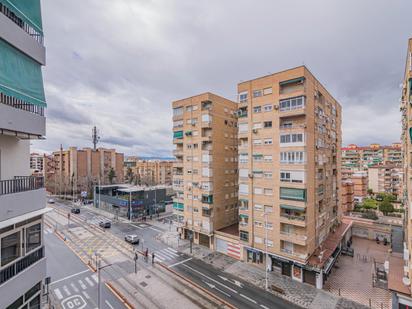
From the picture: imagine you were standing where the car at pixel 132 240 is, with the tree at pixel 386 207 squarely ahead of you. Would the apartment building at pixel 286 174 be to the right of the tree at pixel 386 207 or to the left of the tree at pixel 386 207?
right

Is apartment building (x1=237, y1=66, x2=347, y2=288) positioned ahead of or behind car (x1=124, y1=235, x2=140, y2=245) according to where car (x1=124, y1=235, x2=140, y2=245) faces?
behind

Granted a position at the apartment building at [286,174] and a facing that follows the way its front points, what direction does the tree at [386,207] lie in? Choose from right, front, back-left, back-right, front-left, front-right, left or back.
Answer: back

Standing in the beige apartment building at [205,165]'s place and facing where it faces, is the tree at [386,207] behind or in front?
behind

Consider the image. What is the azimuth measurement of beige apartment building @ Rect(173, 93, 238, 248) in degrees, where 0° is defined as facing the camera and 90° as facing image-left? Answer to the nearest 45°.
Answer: approximately 45°

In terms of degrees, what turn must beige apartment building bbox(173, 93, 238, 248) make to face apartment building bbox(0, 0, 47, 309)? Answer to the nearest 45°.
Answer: approximately 45° to its left

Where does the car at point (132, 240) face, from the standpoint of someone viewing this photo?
facing away from the viewer and to the left of the viewer

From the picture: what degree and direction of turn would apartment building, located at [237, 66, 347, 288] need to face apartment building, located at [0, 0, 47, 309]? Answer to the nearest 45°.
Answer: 0° — it already faces it

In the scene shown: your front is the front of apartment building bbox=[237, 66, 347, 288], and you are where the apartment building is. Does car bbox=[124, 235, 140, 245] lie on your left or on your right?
on your right

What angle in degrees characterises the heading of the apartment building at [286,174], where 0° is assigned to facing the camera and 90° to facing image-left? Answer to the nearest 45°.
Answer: approximately 45°
